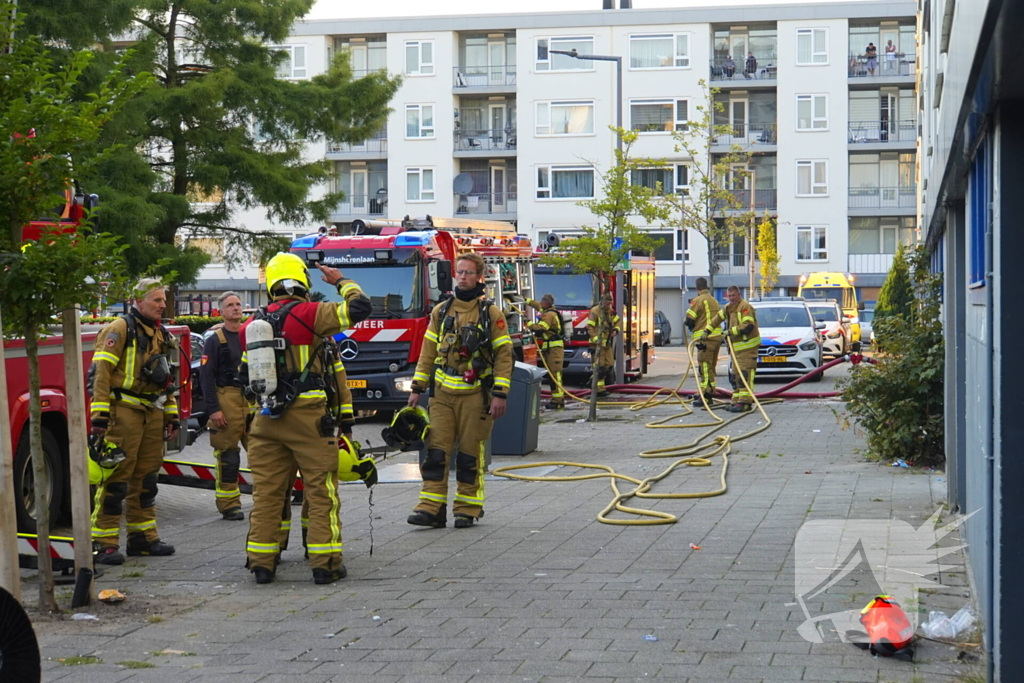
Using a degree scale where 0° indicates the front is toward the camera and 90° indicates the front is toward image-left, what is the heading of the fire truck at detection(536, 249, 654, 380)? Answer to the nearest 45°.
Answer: approximately 45°

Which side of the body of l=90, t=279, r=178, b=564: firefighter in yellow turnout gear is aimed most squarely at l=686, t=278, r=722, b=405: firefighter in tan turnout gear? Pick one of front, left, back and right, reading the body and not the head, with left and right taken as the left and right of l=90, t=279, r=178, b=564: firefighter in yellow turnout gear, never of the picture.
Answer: left

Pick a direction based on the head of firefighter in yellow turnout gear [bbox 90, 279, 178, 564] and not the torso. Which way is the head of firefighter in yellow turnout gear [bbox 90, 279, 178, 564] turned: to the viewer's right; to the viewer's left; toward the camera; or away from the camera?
to the viewer's right

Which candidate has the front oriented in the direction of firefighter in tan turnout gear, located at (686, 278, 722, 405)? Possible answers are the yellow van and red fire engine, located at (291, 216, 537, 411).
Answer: the yellow van

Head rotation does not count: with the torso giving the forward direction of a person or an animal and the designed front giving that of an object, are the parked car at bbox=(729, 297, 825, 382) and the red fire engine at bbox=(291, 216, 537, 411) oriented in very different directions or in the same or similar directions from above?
same or similar directions

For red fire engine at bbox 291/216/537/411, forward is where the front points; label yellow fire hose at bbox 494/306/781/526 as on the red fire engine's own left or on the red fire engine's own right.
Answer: on the red fire engine's own left

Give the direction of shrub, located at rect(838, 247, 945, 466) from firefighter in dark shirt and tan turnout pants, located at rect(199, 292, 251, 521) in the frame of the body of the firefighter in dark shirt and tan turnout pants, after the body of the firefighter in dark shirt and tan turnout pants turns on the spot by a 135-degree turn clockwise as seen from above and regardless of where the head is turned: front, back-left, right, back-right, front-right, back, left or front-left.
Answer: back

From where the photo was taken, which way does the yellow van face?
toward the camera

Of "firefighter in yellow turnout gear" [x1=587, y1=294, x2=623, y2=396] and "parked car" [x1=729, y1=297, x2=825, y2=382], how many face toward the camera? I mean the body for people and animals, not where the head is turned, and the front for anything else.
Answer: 2

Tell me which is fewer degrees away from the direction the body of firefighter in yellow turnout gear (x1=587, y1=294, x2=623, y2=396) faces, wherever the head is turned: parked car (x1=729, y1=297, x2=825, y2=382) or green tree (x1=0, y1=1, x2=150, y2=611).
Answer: the green tree

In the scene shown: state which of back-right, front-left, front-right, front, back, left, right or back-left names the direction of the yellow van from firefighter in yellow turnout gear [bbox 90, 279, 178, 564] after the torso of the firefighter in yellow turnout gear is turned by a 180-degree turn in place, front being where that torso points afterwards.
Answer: right

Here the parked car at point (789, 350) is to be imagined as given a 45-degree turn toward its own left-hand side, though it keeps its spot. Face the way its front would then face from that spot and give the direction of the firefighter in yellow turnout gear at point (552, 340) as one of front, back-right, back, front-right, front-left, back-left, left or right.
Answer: right

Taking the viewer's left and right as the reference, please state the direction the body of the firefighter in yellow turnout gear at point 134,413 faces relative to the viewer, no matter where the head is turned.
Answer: facing the viewer and to the right of the viewer

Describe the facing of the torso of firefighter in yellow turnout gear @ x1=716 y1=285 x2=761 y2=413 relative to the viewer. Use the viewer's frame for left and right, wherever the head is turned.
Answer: facing the viewer and to the left of the viewer

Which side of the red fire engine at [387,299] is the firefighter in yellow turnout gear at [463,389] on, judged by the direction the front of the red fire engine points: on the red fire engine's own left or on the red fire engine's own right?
on the red fire engine's own left

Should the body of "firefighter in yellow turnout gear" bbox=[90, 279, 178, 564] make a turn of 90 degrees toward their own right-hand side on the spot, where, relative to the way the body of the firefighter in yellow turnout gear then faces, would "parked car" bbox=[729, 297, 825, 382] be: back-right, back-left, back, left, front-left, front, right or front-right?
back

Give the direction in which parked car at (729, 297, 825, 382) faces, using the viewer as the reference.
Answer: facing the viewer

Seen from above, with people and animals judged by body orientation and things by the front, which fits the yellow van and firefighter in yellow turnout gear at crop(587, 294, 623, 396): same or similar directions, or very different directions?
same or similar directions
